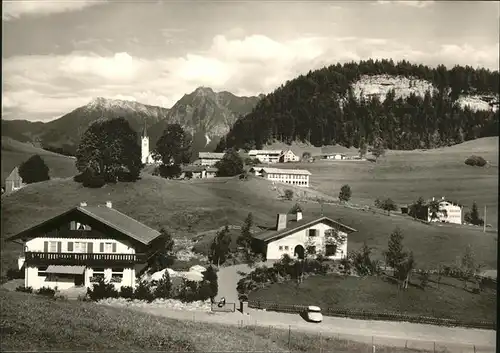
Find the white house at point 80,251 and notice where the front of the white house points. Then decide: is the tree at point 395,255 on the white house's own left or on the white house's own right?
on the white house's own left

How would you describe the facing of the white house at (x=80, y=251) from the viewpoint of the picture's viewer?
facing the viewer

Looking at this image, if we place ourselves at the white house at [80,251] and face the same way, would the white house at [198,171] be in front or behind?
behind

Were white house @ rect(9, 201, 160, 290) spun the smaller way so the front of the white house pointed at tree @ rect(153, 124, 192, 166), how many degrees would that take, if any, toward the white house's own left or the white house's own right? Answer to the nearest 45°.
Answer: approximately 135° to the white house's own left

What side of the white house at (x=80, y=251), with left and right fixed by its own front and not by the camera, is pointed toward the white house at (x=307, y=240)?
left

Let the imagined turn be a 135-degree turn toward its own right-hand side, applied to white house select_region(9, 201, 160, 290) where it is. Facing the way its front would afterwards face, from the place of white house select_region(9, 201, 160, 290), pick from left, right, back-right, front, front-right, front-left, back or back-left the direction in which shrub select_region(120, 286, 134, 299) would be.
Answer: back

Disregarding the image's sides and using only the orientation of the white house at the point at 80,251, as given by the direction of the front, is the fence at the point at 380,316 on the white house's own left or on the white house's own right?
on the white house's own left
